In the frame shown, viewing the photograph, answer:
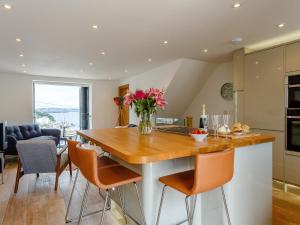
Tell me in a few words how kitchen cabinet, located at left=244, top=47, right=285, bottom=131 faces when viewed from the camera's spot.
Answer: facing the viewer and to the left of the viewer

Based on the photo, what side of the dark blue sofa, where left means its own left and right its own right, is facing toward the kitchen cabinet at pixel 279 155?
front

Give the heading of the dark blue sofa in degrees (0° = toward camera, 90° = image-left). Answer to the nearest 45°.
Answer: approximately 315°

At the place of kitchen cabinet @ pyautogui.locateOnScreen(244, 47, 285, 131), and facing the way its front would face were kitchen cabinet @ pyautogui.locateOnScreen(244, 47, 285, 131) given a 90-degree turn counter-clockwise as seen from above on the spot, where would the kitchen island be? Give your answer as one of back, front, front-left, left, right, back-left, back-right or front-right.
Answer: front-right

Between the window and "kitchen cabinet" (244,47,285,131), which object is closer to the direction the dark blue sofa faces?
the kitchen cabinet

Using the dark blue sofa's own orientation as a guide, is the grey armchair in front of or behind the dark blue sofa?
in front

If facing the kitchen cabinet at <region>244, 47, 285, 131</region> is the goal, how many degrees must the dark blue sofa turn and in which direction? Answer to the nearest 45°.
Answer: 0° — it already faces it

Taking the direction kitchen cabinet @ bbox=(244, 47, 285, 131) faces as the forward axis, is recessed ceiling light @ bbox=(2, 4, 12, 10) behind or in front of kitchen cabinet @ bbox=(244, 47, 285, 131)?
in front

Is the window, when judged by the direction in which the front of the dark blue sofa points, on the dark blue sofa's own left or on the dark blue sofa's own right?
on the dark blue sofa's own left

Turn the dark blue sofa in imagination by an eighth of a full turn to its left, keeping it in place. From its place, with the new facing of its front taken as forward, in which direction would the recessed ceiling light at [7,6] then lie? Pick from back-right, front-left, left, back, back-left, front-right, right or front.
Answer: right

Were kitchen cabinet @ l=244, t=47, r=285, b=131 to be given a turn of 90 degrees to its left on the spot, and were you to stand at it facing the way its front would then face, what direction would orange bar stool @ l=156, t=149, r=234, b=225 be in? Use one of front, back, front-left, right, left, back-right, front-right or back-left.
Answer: front-right

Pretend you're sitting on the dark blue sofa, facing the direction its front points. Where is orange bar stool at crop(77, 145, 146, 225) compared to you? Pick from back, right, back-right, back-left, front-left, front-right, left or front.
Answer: front-right

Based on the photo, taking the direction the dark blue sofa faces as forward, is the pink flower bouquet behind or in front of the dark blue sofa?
in front

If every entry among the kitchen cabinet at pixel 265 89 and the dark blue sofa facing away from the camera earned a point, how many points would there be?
0
